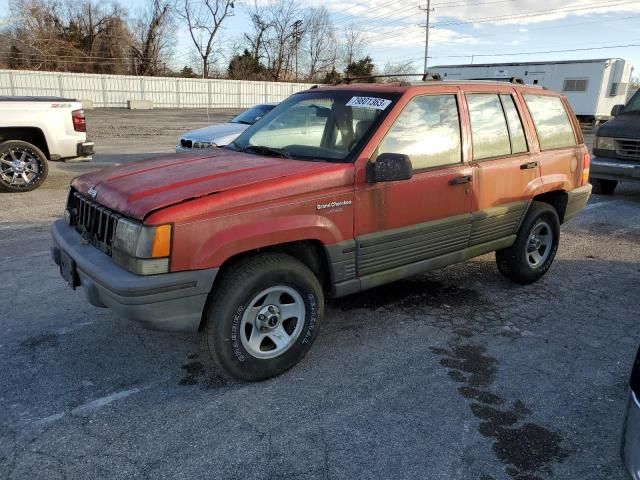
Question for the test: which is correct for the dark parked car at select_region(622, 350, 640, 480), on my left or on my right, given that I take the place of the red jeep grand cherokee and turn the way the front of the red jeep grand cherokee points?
on my left

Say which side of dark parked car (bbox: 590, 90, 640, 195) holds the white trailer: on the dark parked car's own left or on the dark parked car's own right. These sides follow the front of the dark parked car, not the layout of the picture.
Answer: on the dark parked car's own right

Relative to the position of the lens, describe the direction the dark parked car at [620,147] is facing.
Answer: facing the viewer and to the left of the viewer

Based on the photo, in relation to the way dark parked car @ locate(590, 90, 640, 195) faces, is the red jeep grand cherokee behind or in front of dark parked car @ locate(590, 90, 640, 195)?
in front

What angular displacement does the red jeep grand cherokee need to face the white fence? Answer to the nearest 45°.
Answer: approximately 135° to its right
